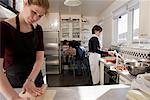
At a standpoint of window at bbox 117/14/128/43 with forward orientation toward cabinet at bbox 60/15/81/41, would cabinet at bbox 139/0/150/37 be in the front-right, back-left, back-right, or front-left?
back-left

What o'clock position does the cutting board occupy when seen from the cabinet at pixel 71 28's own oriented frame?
The cutting board is roughly at 12 o'clock from the cabinet.

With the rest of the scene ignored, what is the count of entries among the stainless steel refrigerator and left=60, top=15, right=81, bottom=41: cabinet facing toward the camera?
2

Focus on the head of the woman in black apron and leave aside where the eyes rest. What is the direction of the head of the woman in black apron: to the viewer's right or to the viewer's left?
to the viewer's right

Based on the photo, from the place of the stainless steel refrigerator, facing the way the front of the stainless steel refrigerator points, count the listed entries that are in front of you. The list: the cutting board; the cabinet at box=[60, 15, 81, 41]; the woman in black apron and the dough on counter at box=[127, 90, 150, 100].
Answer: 3

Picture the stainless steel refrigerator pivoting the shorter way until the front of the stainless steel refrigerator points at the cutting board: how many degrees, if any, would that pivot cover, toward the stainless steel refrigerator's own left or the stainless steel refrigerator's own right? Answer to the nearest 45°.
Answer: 0° — it already faces it

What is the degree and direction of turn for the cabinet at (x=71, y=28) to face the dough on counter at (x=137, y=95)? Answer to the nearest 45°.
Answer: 0° — it already faces it

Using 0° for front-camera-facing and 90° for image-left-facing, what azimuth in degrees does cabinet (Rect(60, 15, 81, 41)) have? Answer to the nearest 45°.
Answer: approximately 0°
